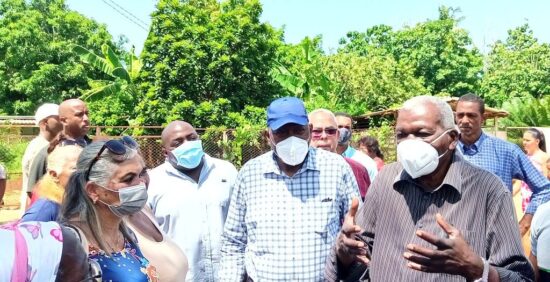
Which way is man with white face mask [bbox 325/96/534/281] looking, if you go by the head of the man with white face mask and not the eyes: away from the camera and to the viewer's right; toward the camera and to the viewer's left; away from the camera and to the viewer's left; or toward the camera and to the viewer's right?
toward the camera and to the viewer's left

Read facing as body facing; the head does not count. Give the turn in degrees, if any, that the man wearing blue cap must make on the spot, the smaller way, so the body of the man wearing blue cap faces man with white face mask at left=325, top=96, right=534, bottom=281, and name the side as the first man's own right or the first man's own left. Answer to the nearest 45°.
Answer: approximately 45° to the first man's own left

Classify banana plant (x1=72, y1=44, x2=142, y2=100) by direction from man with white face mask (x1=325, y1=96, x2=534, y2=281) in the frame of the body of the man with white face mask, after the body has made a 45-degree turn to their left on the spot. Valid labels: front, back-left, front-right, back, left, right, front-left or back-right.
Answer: back-right

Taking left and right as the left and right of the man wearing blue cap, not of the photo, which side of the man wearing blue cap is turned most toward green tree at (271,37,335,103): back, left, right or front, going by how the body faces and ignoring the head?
back

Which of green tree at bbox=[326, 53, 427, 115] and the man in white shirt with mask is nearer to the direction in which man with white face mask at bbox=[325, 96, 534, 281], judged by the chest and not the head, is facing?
the man in white shirt with mask

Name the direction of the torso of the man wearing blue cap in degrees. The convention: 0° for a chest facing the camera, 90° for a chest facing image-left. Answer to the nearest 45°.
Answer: approximately 0°

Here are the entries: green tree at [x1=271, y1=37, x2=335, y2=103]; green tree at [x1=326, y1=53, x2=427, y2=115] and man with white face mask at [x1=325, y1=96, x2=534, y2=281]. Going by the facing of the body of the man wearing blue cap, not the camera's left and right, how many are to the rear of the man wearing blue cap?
2

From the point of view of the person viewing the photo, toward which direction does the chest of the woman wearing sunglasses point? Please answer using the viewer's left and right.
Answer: facing the viewer and to the right of the viewer

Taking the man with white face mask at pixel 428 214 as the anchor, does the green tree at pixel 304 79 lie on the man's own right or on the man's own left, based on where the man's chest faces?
on the man's own right

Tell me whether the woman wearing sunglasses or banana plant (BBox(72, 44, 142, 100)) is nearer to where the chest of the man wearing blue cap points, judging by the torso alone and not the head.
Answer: the woman wearing sunglasses

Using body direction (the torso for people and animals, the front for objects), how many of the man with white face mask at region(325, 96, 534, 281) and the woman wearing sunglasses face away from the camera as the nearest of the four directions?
0
